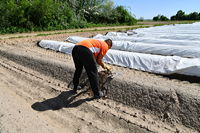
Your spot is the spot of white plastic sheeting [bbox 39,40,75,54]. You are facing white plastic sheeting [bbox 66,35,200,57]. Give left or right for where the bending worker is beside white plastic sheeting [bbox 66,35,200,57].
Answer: right

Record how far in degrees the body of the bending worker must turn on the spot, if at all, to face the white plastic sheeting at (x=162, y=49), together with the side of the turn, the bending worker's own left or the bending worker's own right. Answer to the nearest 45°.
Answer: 0° — they already face it

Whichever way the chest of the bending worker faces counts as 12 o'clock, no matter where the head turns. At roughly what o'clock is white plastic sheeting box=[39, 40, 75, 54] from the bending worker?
The white plastic sheeting is roughly at 10 o'clock from the bending worker.

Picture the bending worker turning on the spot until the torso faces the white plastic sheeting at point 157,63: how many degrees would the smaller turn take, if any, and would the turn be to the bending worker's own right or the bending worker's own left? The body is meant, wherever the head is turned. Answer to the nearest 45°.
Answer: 0° — they already face it

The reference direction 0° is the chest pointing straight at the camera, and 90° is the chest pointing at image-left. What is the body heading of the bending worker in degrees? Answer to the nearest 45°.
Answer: approximately 225°
